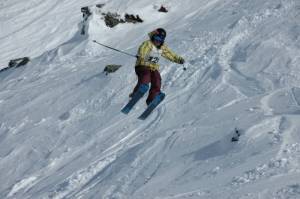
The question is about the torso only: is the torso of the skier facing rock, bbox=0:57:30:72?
no

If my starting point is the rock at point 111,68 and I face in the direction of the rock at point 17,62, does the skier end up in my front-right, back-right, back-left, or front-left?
back-left

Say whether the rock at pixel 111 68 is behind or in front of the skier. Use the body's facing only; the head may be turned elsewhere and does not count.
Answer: behind

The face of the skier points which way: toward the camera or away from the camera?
toward the camera
